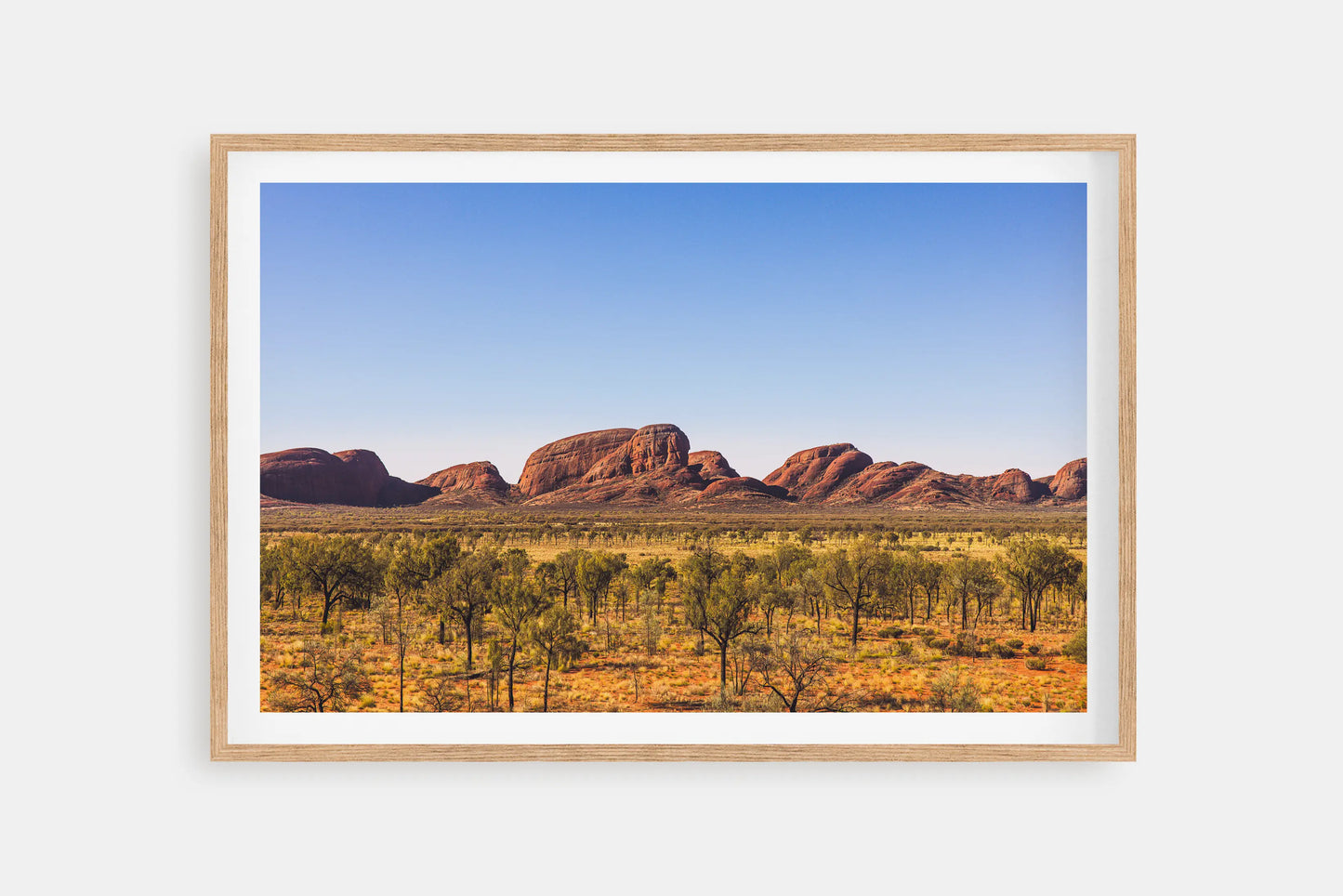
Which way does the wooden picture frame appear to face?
toward the camera
